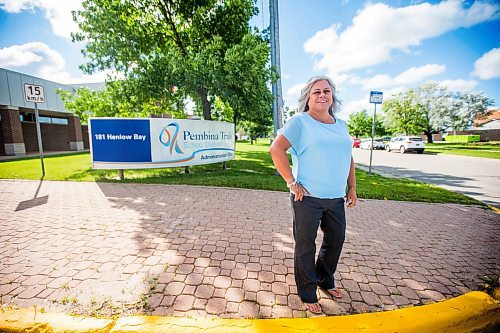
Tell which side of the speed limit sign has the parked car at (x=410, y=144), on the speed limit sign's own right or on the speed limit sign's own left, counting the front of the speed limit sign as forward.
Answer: on the speed limit sign's own left

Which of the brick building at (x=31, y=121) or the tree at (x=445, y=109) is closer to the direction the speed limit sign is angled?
the tree

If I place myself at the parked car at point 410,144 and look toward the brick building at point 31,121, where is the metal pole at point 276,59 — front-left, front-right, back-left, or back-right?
front-left

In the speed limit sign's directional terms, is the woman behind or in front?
in front

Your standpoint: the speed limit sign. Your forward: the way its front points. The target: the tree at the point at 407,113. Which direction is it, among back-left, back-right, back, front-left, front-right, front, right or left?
left

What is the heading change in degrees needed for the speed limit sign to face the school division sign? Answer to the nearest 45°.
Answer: approximately 45° to its left

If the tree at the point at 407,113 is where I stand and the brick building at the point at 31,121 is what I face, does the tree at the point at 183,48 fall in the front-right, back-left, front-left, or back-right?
front-left

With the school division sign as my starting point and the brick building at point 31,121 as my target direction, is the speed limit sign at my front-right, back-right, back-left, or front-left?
front-left

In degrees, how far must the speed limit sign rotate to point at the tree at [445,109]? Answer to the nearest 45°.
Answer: approximately 90° to its left

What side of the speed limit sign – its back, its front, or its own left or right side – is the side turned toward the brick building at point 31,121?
back

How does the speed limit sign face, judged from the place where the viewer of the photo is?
facing the viewer

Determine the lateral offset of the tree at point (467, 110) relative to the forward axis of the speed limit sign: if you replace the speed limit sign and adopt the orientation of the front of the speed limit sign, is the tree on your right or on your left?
on your left

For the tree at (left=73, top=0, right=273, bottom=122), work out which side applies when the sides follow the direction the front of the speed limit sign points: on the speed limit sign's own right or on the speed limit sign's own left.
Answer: on the speed limit sign's own left
